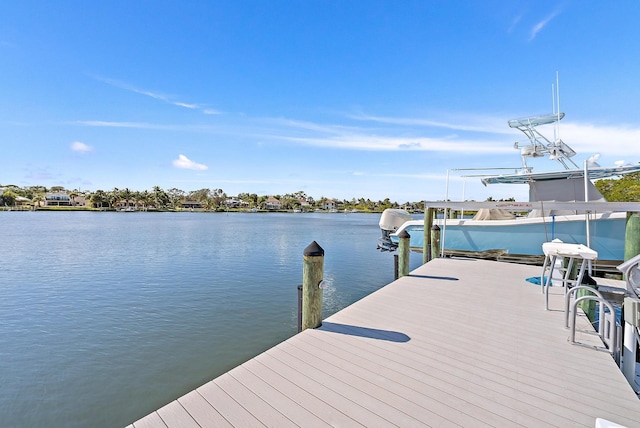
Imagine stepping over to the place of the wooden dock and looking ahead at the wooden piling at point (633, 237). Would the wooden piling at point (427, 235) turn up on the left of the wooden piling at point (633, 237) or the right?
left

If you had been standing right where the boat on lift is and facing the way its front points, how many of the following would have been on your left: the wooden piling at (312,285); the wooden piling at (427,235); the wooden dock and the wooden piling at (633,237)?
0

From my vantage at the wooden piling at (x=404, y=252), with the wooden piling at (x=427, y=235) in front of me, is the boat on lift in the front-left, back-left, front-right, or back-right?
front-right

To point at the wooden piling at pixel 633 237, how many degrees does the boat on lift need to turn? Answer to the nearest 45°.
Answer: approximately 90° to its right

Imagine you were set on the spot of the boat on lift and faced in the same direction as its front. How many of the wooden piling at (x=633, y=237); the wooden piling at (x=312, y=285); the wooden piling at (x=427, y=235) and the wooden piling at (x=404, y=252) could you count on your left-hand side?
0

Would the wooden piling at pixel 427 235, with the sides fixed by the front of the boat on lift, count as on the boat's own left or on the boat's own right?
on the boat's own right

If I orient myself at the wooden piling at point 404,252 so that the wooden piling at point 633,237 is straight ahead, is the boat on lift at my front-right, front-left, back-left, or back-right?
front-left

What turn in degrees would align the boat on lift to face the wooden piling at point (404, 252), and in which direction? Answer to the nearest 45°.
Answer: approximately 135° to its right

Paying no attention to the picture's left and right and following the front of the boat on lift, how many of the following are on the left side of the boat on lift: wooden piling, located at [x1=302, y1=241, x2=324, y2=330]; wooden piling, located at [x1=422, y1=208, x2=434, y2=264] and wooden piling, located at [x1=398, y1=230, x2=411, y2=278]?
0

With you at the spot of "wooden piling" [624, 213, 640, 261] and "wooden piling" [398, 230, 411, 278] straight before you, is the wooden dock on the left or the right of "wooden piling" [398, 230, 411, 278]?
left

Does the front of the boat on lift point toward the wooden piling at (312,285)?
no

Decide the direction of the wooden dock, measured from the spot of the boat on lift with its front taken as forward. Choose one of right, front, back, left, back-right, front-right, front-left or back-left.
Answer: right

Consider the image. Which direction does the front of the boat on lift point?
to the viewer's right
